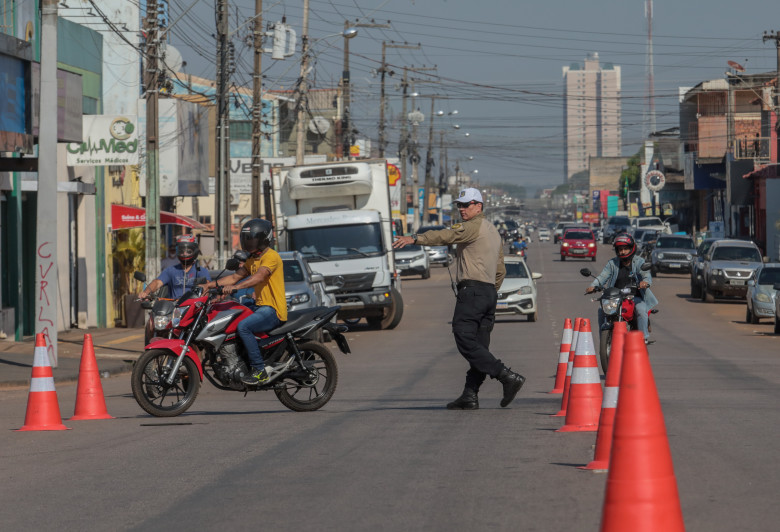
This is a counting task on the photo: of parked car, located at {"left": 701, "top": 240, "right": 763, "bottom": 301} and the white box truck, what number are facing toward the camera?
2

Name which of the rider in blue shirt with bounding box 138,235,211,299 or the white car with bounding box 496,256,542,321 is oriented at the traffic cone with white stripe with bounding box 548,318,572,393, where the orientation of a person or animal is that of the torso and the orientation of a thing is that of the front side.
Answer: the white car

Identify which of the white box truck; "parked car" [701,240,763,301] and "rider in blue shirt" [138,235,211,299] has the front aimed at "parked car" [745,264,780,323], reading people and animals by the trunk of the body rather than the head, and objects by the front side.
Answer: "parked car" [701,240,763,301]

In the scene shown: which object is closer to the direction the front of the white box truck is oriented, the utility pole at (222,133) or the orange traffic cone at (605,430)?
the orange traffic cone

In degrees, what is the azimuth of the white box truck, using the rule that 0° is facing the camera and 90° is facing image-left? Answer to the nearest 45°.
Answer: approximately 0°

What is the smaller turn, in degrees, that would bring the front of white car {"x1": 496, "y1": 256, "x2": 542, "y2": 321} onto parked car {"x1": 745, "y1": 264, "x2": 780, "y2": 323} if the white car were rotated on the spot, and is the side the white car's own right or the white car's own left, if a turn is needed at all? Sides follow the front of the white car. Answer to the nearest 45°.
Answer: approximately 90° to the white car's own left

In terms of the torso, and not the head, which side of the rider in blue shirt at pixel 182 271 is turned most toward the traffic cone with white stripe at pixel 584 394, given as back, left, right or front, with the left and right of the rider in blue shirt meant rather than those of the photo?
left

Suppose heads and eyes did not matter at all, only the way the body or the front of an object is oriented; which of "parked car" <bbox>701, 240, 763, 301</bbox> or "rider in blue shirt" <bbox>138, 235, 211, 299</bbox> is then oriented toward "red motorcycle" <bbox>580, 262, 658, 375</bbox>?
the parked car

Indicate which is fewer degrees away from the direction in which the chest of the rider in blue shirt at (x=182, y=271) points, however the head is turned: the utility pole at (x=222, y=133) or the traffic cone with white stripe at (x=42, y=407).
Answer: the traffic cone with white stripe

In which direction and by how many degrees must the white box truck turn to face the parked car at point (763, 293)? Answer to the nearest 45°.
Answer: approximately 90° to its left

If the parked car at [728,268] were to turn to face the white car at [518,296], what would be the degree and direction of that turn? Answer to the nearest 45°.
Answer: approximately 45° to its right

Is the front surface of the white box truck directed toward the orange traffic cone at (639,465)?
yes

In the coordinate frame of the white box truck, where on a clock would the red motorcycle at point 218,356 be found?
The red motorcycle is roughly at 12 o'clock from the white box truck.
